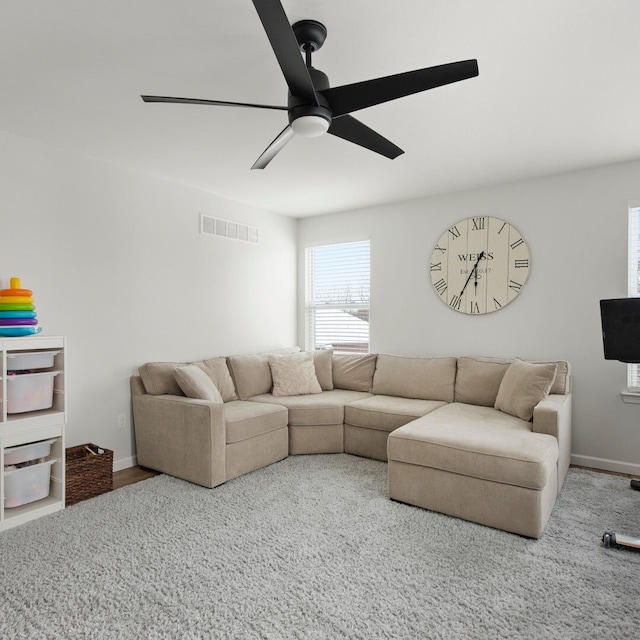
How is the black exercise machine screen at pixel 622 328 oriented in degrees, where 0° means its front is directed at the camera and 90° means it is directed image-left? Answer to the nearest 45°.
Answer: approximately 45°

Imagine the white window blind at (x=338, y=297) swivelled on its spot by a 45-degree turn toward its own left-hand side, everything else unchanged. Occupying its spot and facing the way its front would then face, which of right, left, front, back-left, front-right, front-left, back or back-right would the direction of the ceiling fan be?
front

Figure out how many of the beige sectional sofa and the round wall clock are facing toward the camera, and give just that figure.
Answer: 2

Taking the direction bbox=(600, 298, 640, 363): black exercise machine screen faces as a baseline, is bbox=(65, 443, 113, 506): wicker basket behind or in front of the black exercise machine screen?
in front

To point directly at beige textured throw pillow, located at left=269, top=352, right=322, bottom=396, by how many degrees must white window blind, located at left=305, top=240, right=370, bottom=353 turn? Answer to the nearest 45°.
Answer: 0° — it already faces it

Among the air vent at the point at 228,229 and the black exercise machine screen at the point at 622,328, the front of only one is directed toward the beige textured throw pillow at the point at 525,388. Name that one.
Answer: the air vent

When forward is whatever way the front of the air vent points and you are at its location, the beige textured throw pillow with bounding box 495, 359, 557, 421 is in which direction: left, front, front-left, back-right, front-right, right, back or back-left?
front

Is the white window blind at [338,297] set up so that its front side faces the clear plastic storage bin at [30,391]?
yes

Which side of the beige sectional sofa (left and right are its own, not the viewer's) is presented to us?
front

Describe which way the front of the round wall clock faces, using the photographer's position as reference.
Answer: facing the viewer

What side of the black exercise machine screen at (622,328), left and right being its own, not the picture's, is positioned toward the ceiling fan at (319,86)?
front

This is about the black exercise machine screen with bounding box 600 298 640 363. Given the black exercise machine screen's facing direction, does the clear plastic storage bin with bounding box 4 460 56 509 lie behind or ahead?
ahead

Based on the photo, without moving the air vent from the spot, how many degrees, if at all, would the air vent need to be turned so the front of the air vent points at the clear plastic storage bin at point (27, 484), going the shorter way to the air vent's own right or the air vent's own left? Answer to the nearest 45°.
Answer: approximately 90° to the air vent's own right

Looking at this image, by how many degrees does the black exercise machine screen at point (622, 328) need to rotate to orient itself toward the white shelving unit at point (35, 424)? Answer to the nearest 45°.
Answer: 0° — it already faces it

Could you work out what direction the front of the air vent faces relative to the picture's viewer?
facing the viewer and to the right of the viewer

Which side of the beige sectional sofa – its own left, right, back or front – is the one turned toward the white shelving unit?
right
